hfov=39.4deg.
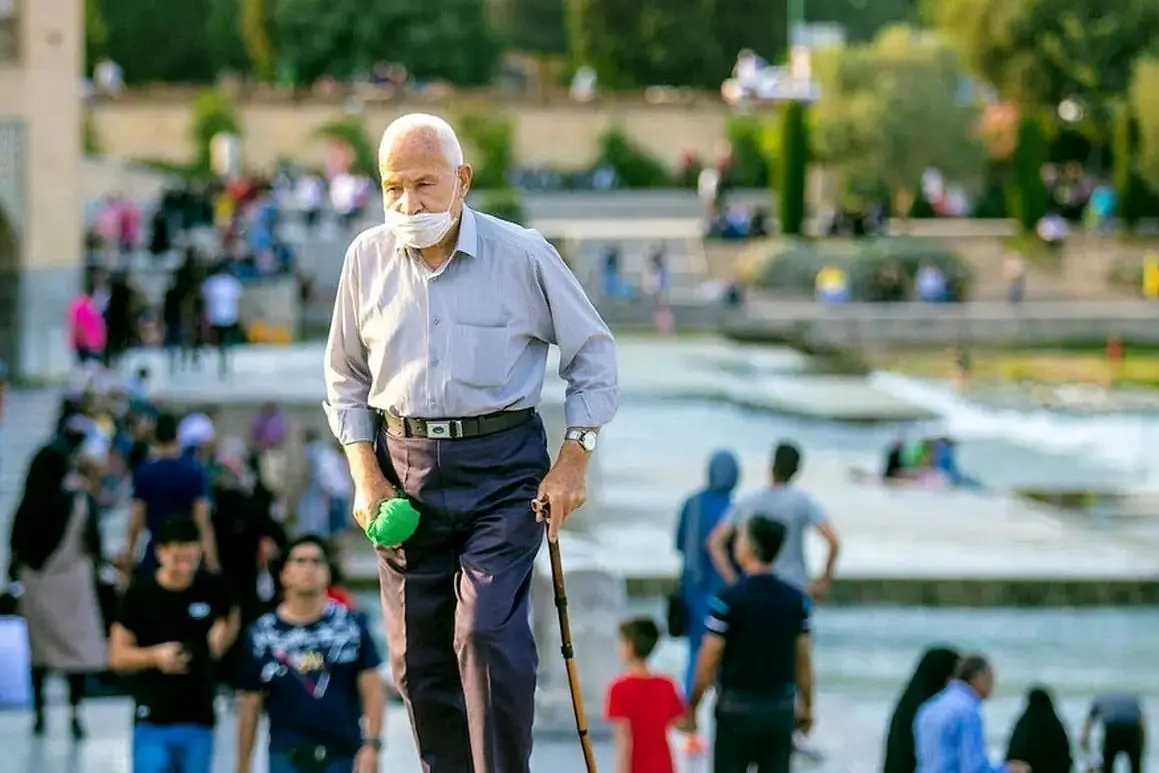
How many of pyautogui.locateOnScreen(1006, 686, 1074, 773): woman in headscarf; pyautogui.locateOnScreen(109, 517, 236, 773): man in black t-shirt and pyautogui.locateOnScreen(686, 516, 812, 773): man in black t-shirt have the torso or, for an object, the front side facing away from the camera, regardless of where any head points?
2

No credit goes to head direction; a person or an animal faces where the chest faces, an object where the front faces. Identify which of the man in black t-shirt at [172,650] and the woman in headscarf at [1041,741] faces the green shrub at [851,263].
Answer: the woman in headscarf

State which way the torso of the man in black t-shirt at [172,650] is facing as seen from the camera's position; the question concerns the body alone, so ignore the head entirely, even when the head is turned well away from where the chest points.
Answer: toward the camera

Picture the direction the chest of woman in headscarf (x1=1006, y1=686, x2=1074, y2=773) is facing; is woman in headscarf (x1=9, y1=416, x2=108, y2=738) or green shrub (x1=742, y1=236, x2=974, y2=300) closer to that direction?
the green shrub

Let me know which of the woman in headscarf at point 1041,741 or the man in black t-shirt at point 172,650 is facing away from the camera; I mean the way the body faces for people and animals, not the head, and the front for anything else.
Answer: the woman in headscarf

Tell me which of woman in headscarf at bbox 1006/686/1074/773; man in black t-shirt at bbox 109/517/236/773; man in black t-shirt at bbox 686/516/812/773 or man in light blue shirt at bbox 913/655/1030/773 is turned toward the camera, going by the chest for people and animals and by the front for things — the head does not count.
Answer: man in black t-shirt at bbox 109/517/236/773

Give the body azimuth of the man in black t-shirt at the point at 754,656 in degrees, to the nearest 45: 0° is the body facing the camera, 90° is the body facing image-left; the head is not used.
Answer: approximately 180°

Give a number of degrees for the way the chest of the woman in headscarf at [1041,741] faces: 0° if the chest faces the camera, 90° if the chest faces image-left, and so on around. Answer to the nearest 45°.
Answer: approximately 180°

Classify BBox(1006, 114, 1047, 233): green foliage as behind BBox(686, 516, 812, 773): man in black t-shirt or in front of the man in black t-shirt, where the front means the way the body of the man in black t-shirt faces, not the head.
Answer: in front

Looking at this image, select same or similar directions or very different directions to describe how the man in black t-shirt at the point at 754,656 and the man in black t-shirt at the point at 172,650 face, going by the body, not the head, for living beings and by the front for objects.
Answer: very different directions

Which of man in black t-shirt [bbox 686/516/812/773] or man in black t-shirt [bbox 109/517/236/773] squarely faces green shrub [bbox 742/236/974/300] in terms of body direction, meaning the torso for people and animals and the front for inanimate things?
man in black t-shirt [bbox 686/516/812/773]

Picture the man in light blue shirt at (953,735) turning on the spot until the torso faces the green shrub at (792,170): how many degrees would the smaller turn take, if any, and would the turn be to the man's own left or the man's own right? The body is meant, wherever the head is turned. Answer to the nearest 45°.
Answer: approximately 45° to the man's own left
